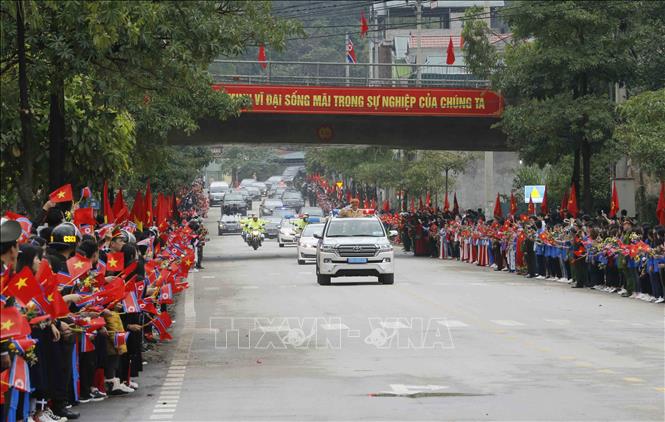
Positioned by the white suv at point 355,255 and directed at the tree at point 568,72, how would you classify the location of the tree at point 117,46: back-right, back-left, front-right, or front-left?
back-right

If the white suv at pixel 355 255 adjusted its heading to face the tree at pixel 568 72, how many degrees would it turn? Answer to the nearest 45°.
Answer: approximately 135° to its left

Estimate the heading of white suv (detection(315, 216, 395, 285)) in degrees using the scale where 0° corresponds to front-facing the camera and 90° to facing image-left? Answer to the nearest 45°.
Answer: approximately 0°

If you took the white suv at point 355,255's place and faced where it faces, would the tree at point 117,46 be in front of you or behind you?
in front
